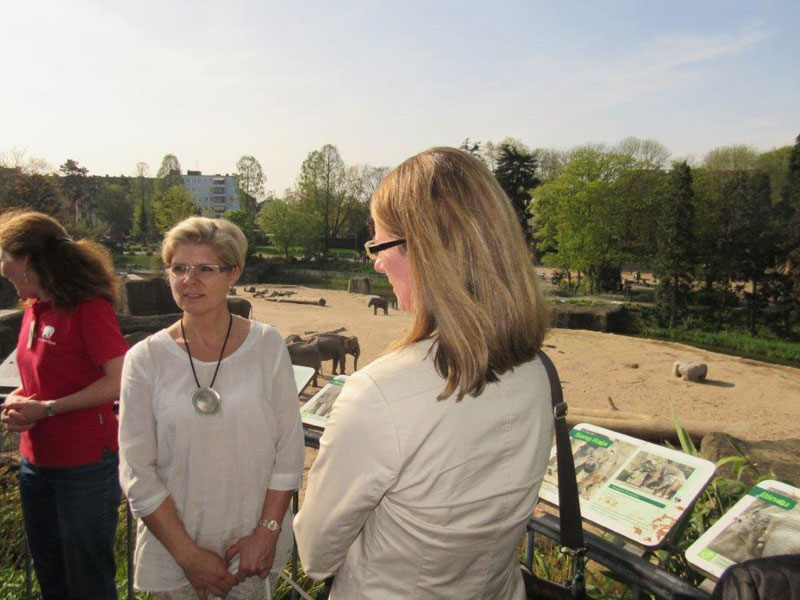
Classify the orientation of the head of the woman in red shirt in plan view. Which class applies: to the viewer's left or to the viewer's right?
to the viewer's left

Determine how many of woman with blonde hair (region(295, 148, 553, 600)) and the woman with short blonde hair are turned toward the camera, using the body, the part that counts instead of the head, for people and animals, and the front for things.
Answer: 1

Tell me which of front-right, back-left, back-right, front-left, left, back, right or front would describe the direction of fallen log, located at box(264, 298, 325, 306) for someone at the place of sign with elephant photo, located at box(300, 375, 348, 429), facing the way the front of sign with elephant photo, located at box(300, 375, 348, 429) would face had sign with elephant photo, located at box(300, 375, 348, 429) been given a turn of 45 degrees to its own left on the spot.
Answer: back

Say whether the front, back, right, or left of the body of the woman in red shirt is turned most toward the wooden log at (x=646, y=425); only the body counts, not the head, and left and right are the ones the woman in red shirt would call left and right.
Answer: back

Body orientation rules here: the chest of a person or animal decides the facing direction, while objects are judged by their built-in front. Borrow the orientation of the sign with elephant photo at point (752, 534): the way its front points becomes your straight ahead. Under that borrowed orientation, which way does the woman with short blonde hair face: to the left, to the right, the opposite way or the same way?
to the left

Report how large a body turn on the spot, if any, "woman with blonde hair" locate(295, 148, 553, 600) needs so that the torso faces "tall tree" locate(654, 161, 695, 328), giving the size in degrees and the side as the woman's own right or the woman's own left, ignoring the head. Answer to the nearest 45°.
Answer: approximately 90° to the woman's own right

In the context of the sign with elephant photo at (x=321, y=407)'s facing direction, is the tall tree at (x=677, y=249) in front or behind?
behind

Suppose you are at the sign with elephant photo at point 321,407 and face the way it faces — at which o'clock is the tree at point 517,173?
The tree is roughly at 5 o'clock from the sign with elephant photo.

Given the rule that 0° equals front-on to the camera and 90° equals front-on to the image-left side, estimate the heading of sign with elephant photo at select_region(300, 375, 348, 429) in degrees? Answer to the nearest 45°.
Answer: approximately 45°

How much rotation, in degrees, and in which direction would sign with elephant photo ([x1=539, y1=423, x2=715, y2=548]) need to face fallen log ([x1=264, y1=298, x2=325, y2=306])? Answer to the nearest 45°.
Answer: approximately 90° to its right
